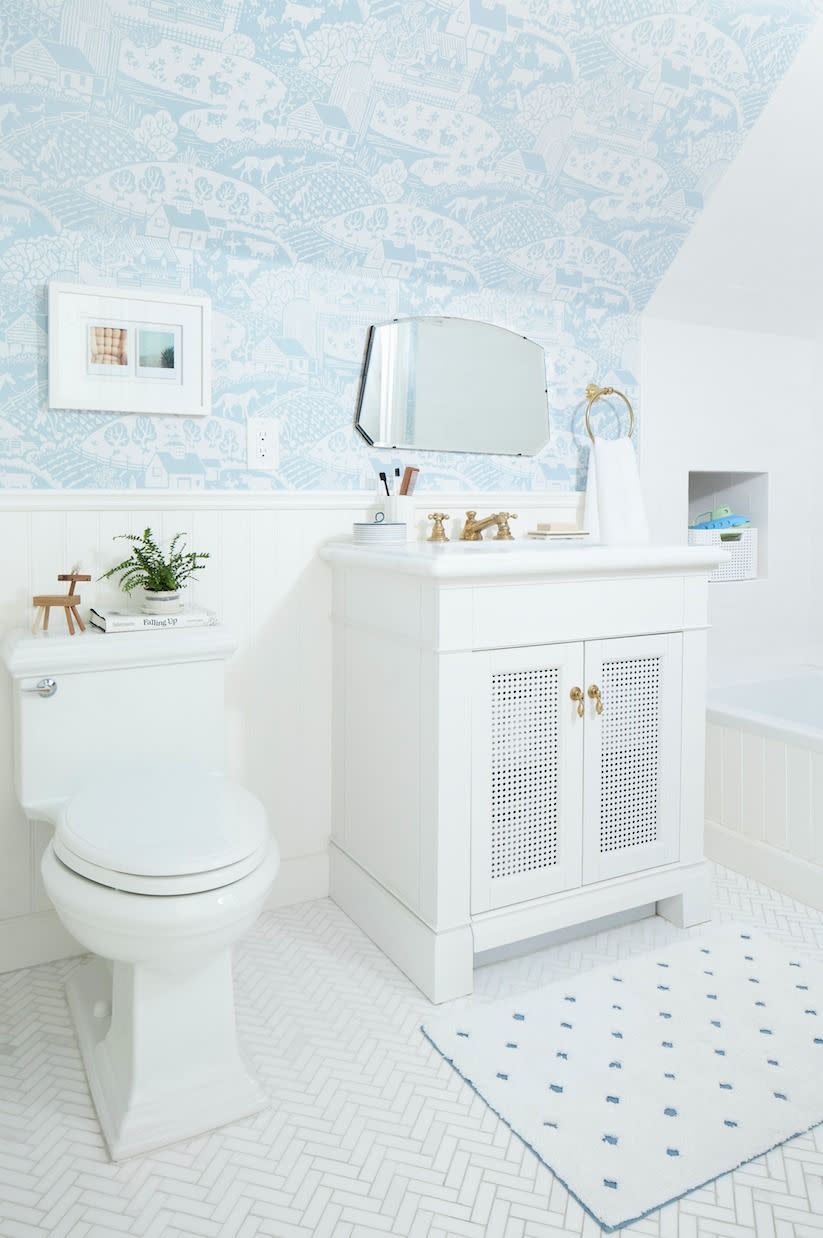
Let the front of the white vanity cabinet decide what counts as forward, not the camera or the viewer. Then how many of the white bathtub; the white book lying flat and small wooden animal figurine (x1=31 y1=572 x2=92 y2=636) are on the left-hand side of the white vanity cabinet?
1

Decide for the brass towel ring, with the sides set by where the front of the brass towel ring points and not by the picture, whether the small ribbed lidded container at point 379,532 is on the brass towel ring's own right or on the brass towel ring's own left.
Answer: on the brass towel ring's own right

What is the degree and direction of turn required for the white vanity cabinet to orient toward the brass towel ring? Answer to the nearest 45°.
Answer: approximately 135° to its left

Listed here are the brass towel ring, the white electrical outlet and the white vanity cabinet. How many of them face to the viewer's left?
0

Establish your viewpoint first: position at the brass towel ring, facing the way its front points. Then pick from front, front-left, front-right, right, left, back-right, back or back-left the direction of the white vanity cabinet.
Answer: front-right

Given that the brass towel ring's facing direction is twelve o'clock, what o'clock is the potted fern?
The potted fern is roughly at 3 o'clock from the brass towel ring.

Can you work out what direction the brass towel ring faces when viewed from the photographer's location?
facing the viewer and to the right of the viewer

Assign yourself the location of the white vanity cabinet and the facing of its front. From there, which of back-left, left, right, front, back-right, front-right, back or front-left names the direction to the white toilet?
right

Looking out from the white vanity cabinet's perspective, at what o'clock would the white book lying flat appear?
The white book lying flat is roughly at 4 o'clock from the white vanity cabinet.

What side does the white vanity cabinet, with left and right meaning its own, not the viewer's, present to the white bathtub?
left

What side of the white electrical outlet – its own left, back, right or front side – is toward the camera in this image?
front

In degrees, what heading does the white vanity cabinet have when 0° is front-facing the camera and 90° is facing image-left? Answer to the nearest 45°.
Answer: approximately 315°

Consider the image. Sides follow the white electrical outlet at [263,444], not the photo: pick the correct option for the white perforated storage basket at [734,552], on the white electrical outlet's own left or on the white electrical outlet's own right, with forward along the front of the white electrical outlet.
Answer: on the white electrical outlet's own left
